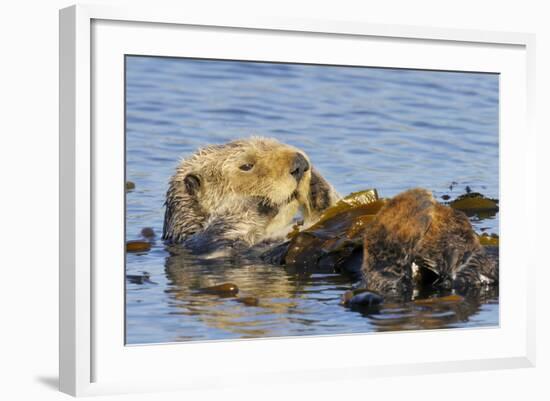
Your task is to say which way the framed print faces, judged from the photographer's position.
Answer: facing the viewer and to the right of the viewer
